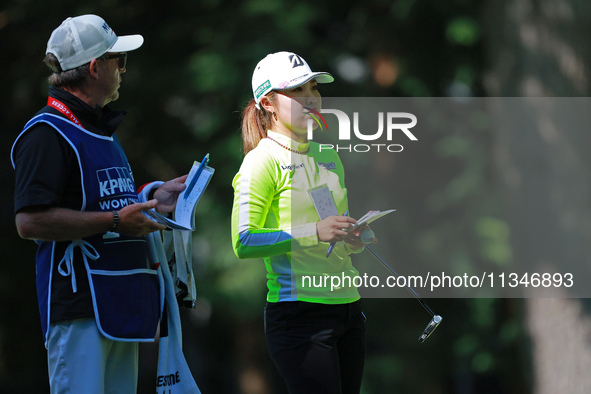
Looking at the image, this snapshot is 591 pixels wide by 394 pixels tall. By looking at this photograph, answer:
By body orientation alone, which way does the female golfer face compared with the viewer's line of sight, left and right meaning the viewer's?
facing the viewer and to the right of the viewer

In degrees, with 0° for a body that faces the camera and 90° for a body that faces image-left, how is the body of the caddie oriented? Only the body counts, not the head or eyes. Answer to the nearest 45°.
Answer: approximately 270°

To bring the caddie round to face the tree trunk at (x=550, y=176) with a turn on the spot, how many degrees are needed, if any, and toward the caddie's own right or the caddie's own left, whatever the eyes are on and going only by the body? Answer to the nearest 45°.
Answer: approximately 45° to the caddie's own left

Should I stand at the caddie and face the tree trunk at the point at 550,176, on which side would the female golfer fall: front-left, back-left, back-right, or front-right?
front-right

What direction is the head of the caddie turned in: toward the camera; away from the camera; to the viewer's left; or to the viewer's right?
to the viewer's right

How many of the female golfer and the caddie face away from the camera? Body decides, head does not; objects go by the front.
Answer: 0

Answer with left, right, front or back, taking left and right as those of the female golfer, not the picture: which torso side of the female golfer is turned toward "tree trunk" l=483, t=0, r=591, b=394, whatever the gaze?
left
